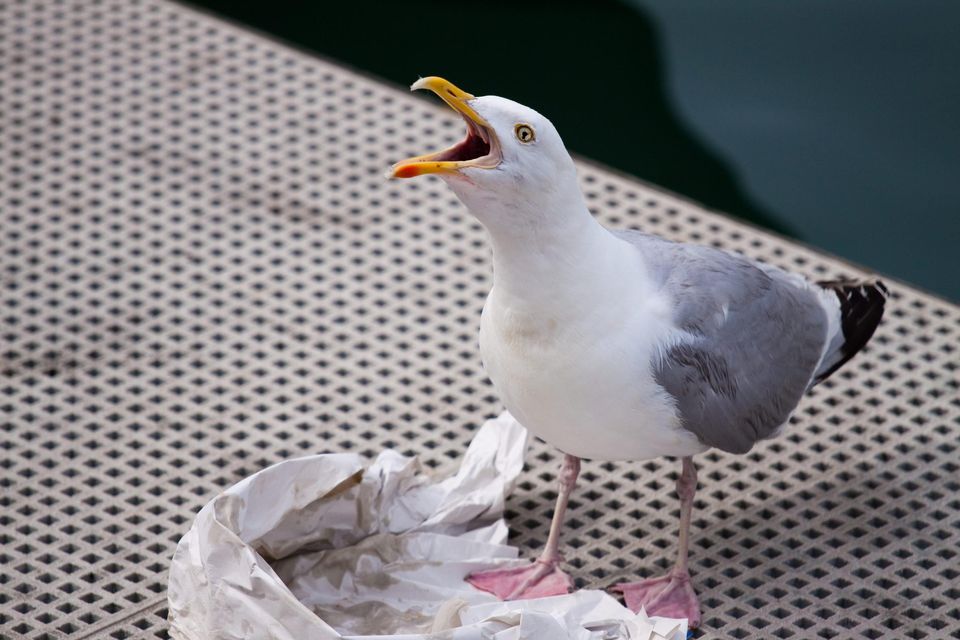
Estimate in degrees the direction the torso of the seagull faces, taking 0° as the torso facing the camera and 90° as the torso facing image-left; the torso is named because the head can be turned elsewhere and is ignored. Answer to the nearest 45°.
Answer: approximately 45°
